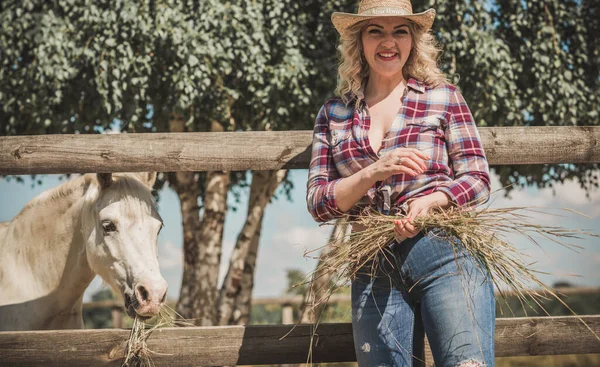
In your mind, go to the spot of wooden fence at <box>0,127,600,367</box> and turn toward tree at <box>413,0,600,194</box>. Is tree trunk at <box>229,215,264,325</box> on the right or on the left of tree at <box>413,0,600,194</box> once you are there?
left

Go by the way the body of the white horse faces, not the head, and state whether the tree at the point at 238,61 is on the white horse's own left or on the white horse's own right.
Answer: on the white horse's own left

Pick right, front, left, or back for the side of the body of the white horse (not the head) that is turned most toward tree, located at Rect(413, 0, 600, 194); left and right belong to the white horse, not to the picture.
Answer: left

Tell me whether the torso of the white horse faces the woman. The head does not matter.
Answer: yes

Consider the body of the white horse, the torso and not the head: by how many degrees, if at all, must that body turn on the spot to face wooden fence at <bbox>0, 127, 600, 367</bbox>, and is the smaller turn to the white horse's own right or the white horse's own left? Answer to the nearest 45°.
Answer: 0° — it already faces it

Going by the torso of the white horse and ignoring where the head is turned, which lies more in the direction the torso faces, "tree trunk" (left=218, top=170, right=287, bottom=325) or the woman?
the woman

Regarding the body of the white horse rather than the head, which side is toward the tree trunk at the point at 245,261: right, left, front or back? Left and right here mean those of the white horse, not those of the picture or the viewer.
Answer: left

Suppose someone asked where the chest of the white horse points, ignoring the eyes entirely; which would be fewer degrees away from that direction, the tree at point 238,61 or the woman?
the woman

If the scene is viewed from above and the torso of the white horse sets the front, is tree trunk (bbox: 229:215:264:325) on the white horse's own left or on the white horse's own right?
on the white horse's own left

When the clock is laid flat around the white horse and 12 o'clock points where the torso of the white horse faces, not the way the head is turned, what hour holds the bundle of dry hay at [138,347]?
The bundle of dry hay is roughly at 1 o'clock from the white horse.

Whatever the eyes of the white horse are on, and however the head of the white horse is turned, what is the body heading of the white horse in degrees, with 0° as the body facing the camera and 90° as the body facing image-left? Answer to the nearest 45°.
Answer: approximately 315°
